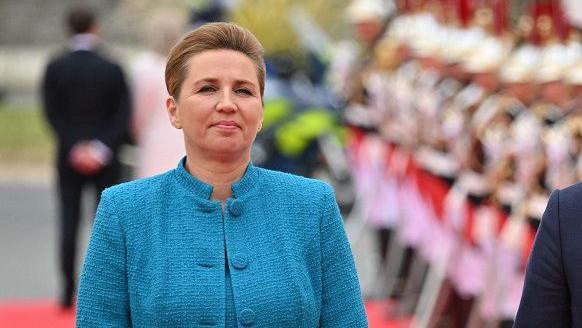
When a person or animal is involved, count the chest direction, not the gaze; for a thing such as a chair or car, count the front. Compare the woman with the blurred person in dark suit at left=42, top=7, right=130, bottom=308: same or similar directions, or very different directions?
very different directions

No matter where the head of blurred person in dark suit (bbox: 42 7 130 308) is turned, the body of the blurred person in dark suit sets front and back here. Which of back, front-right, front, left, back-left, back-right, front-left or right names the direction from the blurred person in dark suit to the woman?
back

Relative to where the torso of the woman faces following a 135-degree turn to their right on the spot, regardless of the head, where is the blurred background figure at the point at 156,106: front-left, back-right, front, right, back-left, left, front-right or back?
front-right

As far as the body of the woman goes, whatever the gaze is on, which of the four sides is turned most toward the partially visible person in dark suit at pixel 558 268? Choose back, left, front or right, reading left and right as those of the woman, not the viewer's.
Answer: left

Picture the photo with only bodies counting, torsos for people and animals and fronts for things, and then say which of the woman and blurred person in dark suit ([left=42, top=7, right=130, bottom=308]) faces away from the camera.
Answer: the blurred person in dark suit

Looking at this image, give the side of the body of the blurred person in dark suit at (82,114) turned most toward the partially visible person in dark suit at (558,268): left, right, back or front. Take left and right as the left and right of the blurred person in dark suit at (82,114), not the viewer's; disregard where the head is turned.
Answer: back

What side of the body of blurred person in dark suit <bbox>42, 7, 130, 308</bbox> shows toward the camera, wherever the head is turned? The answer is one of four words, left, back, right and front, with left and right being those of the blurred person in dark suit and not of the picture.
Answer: back

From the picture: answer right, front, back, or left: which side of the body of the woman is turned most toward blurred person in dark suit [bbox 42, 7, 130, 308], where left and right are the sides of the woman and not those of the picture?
back

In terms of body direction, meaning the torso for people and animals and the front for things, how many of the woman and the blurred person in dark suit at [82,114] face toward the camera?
1

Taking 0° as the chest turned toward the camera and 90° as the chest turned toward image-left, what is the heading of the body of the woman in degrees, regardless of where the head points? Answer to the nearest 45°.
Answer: approximately 0°
